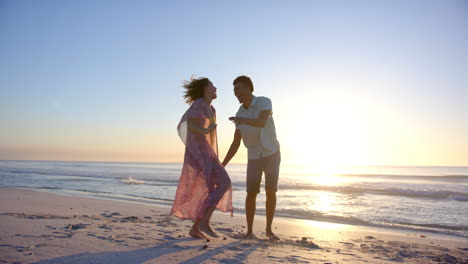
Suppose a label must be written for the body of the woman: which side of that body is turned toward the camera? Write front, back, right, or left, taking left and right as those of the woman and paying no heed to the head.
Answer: right

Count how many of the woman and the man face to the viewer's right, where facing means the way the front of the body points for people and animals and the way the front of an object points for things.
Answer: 1

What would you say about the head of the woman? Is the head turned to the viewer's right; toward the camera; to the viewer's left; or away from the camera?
to the viewer's right

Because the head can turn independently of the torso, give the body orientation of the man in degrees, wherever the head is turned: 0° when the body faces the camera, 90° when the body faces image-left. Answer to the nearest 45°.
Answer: approximately 45°
